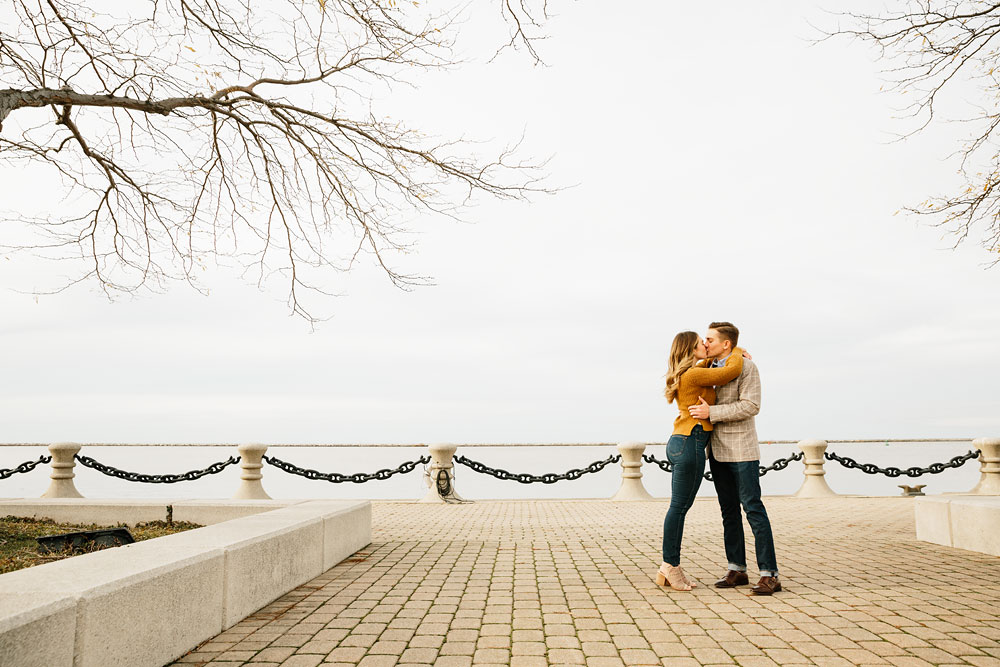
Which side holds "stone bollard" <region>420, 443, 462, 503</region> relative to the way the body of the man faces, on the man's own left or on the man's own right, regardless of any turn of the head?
on the man's own right

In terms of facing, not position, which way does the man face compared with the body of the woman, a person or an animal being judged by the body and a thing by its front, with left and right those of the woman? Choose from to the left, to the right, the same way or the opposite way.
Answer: the opposite way

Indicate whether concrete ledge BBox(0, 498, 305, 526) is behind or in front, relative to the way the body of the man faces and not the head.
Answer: in front

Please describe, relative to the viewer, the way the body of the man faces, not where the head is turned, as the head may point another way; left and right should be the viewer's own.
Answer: facing to the left of the viewer

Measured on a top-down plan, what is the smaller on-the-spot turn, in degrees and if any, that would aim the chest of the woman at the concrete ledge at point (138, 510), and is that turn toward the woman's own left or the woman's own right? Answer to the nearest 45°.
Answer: approximately 180°

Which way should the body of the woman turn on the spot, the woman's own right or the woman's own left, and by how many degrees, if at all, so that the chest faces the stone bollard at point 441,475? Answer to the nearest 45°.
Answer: approximately 135° to the woman's own left

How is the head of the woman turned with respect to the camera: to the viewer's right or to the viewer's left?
to the viewer's right

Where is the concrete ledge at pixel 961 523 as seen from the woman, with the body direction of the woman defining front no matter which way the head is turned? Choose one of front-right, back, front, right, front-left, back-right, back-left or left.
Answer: front-left

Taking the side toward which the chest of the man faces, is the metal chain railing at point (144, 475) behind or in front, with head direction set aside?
in front

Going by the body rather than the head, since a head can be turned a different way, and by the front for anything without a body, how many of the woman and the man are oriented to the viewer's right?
1

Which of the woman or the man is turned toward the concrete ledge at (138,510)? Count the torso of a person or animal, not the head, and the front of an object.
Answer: the man

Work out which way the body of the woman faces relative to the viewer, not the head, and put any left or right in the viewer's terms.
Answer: facing to the right of the viewer
